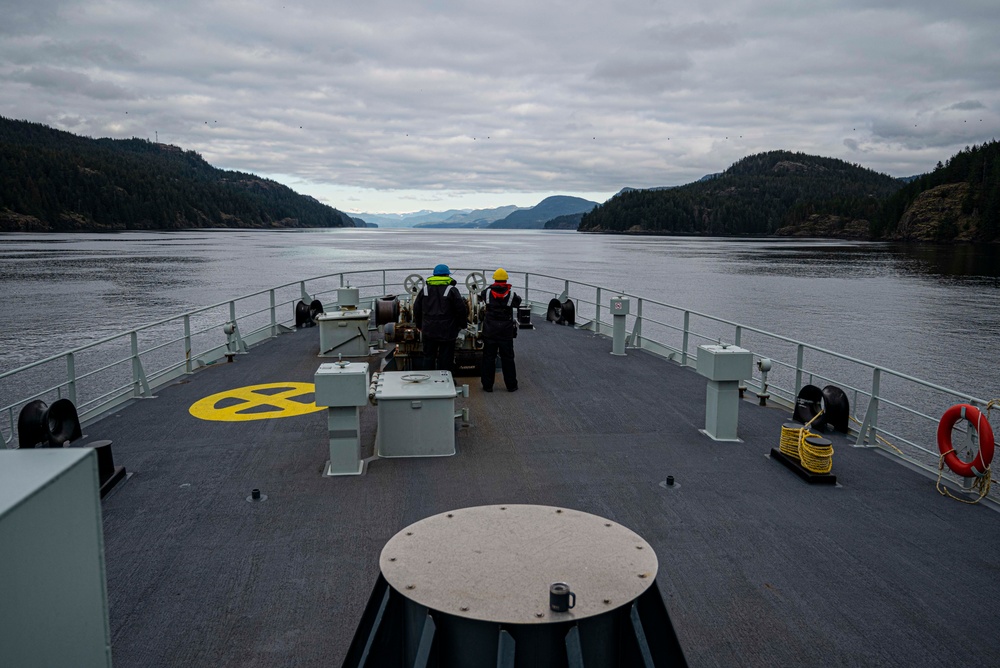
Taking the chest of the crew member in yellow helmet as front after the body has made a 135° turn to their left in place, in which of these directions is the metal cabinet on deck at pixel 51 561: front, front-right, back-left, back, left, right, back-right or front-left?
front-left

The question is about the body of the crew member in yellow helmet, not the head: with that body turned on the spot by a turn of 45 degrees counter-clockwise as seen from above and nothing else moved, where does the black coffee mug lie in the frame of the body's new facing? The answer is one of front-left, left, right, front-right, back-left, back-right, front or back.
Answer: back-left

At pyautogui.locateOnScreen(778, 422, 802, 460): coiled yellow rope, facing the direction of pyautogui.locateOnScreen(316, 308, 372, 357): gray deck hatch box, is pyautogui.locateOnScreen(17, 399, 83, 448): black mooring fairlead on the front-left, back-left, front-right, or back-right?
front-left

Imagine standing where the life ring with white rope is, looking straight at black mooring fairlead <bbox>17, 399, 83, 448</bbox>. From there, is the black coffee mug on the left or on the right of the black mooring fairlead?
left

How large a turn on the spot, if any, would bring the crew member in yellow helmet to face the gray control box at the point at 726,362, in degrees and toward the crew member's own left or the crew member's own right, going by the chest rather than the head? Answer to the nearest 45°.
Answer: approximately 135° to the crew member's own right

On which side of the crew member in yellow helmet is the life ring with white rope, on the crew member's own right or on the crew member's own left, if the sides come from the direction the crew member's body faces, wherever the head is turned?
on the crew member's own right

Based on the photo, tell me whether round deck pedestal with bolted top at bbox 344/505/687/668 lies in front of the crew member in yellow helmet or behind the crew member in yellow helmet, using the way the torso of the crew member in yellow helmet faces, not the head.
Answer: behind

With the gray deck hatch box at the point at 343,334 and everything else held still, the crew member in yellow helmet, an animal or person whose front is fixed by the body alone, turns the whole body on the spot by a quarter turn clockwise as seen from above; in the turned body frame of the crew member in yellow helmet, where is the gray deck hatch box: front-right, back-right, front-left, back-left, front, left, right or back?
back-left

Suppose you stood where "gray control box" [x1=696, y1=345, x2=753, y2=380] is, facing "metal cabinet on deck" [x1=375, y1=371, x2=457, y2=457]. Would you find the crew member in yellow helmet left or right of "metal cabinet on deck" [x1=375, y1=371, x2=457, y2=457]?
right

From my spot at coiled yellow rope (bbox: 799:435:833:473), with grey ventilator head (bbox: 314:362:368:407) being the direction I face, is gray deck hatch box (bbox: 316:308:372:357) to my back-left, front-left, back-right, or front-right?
front-right

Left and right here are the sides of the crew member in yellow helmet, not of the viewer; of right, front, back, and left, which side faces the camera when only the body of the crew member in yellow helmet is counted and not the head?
back

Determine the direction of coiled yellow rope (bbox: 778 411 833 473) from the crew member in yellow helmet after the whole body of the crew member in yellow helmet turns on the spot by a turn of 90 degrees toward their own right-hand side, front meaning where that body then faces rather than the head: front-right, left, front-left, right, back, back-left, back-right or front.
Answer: front-right

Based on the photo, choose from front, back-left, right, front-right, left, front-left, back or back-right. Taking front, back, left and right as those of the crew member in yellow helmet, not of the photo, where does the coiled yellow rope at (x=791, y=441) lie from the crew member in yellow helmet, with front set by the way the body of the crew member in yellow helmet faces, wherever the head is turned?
back-right

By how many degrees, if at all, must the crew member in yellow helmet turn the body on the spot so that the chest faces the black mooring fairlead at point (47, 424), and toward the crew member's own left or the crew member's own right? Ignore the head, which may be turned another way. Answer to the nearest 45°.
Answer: approximately 135° to the crew member's own left
